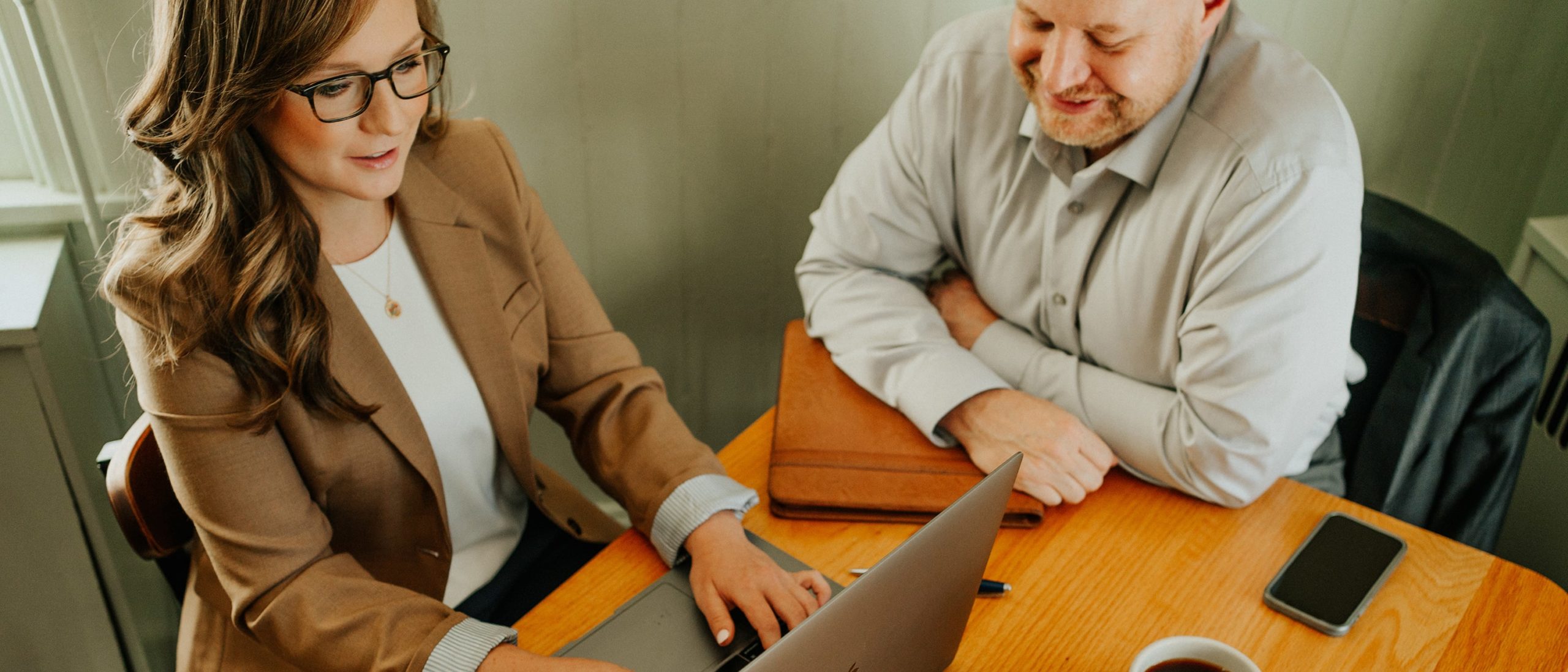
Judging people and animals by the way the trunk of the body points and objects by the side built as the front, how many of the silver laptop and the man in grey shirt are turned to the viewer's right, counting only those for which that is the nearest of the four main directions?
0

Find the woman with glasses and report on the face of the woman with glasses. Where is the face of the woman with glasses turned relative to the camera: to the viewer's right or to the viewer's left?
to the viewer's right

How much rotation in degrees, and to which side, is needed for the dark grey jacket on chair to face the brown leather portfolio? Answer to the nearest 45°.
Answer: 0° — it already faces it

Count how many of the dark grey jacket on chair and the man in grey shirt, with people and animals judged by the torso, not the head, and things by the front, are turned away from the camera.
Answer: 0

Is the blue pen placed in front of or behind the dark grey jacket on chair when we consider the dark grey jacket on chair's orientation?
in front

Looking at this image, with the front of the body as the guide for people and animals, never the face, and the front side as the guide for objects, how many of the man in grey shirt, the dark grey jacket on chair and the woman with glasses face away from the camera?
0

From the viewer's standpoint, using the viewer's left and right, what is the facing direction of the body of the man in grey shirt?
facing the viewer and to the left of the viewer

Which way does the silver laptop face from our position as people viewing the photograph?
facing away from the viewer and to the left of the viewer

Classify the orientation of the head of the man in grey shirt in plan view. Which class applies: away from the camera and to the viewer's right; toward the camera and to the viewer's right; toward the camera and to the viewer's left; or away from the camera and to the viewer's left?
toward the camera and to the viewer's left

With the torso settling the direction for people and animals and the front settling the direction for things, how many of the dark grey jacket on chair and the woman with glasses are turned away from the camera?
0

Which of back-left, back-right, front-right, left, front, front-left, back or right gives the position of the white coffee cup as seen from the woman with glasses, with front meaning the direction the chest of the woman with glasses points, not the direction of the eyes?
front

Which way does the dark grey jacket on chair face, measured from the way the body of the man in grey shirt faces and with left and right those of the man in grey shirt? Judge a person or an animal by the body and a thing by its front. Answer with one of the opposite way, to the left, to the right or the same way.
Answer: the same way

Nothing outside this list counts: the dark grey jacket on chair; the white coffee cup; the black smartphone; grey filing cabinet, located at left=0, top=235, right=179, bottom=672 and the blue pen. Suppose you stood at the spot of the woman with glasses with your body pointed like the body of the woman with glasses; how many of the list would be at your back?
1

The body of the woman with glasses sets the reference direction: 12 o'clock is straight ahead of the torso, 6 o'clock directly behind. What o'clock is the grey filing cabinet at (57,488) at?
The grey filing cabinet is roughly at 6 o'clock from the woman with glasses.

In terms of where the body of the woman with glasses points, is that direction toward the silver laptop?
yes

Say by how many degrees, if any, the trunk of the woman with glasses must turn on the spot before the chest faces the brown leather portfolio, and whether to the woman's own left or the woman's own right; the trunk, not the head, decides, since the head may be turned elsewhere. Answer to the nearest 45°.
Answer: approximately 45° to the woman's own left

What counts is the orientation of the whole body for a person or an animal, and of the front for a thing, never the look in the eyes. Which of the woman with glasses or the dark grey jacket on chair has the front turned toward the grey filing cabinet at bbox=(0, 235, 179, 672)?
the dark grey jacket on chair

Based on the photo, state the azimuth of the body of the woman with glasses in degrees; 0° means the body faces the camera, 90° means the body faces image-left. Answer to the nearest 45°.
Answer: approximately 315°
